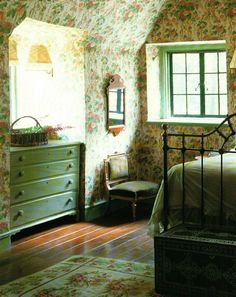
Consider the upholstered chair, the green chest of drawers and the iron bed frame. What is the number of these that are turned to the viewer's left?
0

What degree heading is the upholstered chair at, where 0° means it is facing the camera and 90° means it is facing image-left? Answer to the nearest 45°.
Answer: approximately 315°

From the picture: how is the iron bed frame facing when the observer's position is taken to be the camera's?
facing the viewer

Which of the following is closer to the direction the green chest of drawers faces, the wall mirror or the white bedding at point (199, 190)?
the white bedding

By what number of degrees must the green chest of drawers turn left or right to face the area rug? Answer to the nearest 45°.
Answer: approximately 45° to its right

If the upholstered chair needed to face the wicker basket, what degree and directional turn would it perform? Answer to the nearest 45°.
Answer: approximately 90° to its right

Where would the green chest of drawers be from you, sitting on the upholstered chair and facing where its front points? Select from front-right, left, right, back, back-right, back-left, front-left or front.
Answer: right

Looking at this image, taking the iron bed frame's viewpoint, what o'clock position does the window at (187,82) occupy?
The window is roughly at 6 o'clock from the iron bed frame.

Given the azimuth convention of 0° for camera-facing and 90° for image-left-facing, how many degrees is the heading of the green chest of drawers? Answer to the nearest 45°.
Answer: approximately 315°

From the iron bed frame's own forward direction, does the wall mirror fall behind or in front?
behind

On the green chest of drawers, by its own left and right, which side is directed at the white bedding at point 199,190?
front
